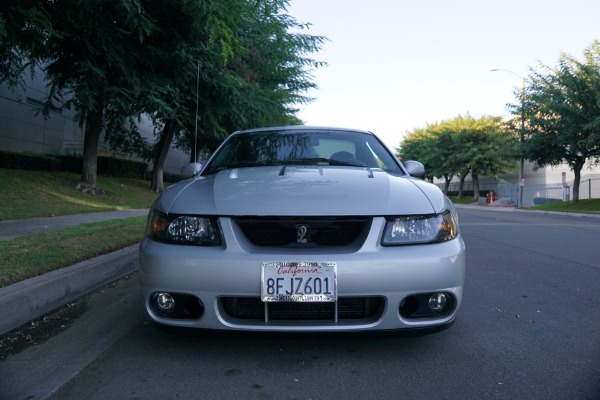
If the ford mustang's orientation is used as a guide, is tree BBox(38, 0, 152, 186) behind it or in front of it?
behind

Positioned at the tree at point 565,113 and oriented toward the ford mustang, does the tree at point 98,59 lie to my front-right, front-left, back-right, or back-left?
front-right

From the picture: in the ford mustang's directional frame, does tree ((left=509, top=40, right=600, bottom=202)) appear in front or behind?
behind

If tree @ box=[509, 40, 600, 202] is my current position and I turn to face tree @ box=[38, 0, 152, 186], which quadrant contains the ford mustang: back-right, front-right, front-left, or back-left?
front-left

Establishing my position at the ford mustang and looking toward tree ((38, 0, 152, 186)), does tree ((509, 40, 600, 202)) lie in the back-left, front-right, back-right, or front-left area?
front-right

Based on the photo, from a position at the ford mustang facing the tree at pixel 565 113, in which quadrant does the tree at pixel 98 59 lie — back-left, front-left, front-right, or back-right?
front-left
